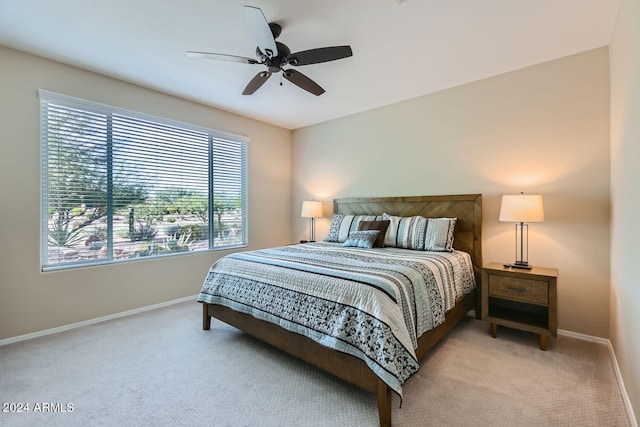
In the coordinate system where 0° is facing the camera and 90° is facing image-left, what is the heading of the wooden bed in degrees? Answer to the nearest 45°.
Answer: approximately 45°

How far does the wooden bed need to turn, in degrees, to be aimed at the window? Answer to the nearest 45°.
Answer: approximately 45° to its right

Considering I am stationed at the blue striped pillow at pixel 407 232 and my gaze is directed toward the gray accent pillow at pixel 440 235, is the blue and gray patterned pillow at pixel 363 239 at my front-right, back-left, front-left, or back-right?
back-right

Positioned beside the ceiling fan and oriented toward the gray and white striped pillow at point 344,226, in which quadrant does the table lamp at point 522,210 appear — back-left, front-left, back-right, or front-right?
front-right
